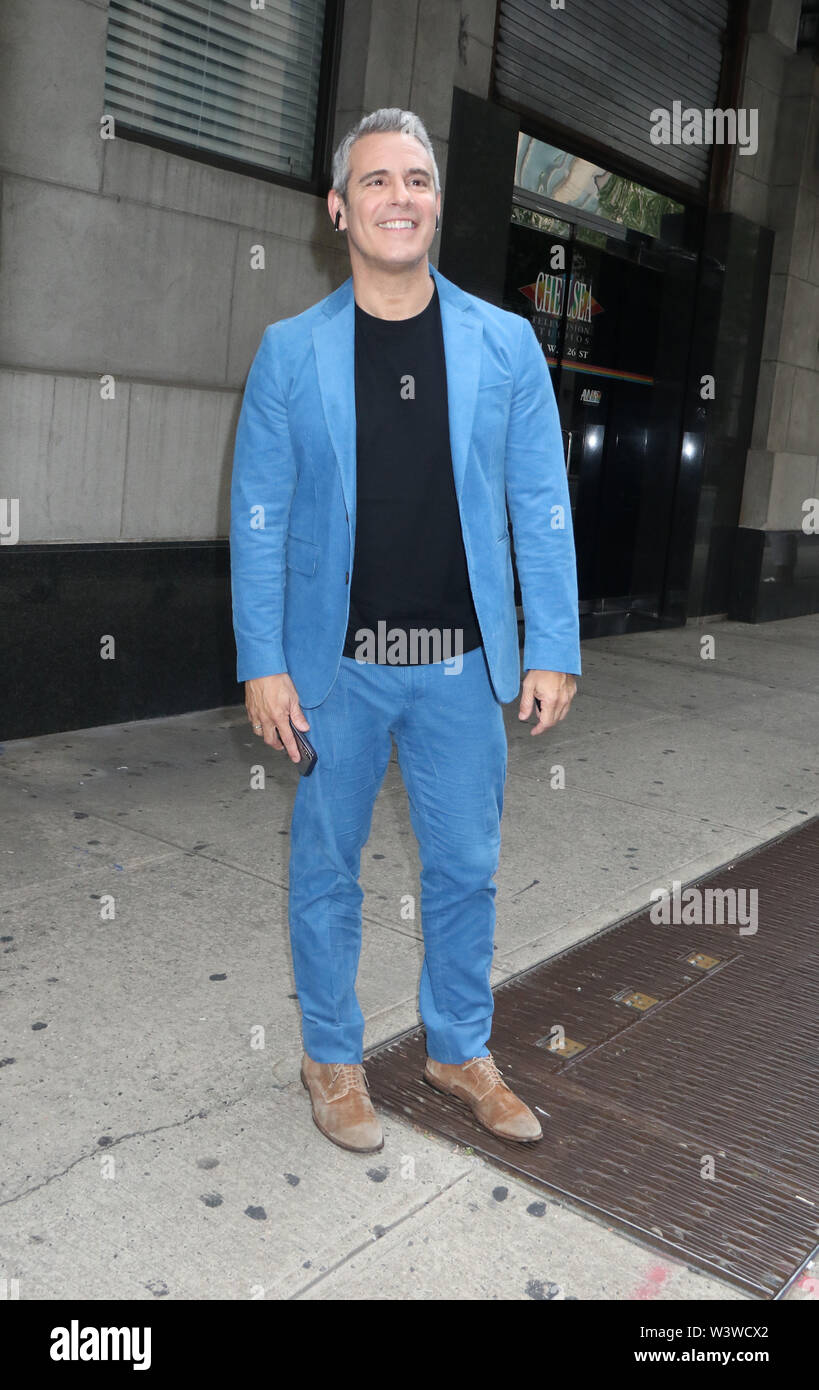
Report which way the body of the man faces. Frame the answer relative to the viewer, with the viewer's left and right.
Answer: facing the viewer

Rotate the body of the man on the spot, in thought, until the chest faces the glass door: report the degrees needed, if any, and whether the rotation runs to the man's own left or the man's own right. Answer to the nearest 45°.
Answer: approximately 180°

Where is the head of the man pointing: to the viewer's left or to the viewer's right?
to the viewer's right
